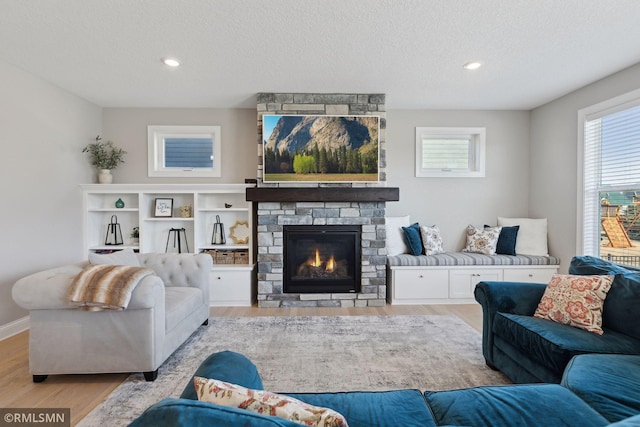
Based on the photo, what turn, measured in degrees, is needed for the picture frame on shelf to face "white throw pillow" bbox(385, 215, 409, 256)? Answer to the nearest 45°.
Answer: approximately 45° to its left

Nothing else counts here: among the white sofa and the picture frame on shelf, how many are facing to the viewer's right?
1

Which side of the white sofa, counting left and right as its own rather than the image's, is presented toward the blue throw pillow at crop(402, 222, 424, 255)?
front

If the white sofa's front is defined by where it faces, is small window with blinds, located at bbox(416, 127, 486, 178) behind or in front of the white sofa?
in front

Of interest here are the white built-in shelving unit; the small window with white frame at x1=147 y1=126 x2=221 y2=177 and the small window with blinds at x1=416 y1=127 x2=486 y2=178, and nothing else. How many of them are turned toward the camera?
3

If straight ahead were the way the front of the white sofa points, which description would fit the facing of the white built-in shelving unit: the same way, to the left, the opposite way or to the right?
to the right

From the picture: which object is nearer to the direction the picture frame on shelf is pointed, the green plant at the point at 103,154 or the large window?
the large window

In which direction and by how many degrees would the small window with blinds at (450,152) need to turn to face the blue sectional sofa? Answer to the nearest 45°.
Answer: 0° — it already faces it

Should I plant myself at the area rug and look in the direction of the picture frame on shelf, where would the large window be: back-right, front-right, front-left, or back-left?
back-right

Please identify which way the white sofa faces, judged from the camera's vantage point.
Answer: facing to the right of the viewer

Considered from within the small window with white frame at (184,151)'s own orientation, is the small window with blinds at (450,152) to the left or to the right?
on its left

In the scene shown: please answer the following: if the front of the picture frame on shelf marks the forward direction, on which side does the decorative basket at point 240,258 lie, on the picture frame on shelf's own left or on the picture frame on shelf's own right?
on the picture frame on shelf's own left
